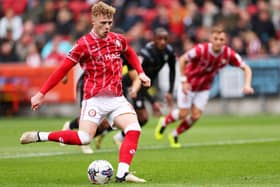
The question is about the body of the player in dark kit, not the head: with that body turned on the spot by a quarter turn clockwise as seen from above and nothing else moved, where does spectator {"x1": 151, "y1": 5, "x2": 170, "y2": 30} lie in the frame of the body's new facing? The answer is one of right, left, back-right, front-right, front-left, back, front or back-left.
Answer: back-right

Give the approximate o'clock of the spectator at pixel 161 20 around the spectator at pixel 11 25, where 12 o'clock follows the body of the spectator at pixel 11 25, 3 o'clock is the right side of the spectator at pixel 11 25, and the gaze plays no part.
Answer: the spectator at pixel 161 20 is roughly at 10 o'clock from the spectator at pixel 11 25.

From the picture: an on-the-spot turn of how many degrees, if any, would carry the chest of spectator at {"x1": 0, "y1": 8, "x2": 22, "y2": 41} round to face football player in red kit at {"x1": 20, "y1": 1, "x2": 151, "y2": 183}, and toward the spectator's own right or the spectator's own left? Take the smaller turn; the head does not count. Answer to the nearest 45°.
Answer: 0° — they already face them

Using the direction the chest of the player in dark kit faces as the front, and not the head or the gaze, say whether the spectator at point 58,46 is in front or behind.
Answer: behind

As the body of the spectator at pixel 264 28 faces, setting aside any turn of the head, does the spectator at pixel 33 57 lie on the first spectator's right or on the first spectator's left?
on the first spectator's right

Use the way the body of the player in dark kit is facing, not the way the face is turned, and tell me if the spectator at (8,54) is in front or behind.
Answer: behind

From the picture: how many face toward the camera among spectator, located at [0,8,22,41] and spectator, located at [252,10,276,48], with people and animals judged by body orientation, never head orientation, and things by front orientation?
2

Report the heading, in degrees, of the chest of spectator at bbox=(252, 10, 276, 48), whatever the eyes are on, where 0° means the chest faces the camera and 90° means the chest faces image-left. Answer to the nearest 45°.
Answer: approximately 0°

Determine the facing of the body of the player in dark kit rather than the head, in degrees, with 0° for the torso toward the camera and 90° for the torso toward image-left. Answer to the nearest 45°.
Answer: approximately 315°
